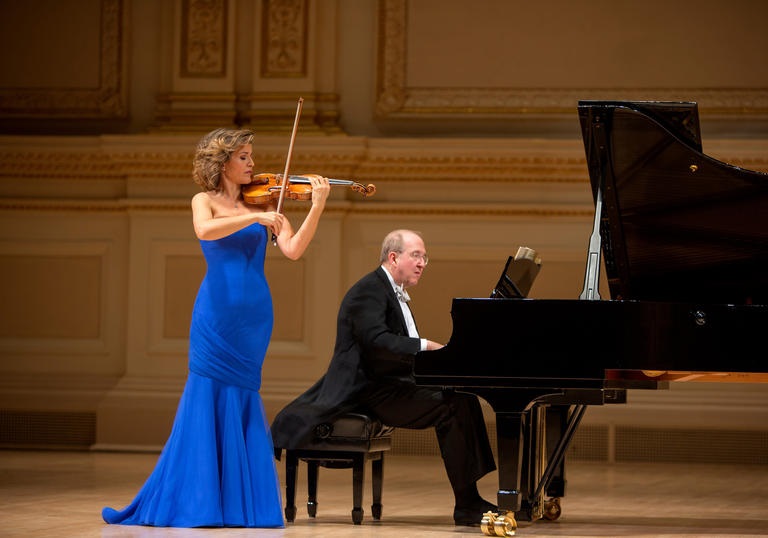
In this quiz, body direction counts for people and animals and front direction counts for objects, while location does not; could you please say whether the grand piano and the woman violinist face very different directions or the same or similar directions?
very different directions

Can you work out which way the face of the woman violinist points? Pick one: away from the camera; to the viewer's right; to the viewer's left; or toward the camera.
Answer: to the viewer's right

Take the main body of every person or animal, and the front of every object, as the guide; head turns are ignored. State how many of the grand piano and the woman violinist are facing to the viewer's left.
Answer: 1

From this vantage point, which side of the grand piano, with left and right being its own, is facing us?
left

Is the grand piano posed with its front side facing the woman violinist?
yes

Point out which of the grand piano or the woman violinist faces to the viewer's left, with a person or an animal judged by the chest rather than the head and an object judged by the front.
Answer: the grand piano

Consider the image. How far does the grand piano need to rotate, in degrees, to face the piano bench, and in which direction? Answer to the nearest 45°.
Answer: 0° — it already faces it

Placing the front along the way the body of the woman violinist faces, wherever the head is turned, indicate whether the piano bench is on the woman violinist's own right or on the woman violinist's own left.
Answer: on the woman violinist's own left
